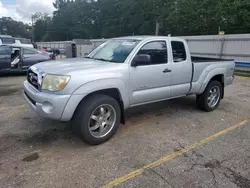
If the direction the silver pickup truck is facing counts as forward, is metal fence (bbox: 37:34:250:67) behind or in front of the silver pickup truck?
behind

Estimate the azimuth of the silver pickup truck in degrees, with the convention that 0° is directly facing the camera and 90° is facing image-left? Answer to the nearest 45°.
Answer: approximately 45°

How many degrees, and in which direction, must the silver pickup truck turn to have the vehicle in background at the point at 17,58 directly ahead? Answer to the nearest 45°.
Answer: approximately 90° to its right
